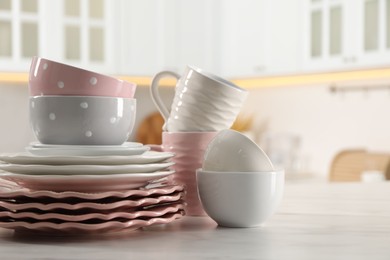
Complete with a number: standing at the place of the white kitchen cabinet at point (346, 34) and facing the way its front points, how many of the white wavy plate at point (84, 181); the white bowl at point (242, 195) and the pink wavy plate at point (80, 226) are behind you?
0

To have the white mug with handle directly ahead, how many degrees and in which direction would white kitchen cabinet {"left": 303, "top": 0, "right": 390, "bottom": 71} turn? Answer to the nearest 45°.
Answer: approximately 45° to its left

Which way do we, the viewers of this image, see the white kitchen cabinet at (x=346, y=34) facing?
facing the viewer and to the left of the viewer

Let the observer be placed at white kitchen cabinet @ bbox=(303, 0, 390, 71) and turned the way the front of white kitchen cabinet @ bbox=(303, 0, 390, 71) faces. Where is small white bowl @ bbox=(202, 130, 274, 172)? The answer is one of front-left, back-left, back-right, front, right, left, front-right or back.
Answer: front-left

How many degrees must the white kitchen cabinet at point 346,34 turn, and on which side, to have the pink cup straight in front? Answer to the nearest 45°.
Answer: approximately 45° to its left

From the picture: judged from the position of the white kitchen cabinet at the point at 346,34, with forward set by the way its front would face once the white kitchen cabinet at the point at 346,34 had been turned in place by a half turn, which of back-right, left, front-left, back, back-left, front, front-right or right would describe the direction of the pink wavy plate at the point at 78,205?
back-right

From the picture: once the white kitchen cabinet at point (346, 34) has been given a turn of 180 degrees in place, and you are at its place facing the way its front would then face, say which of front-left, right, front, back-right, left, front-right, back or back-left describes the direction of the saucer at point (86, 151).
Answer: back-right

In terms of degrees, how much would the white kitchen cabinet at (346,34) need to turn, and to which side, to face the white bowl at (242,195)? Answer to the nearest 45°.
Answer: approximately 45° to its left

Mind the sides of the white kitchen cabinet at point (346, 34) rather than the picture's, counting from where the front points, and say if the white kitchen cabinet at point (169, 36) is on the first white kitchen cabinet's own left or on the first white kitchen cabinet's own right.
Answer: on the first white kitchen cabinet's own right
